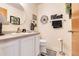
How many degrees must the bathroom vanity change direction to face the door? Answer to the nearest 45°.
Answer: approximately 45° to its left

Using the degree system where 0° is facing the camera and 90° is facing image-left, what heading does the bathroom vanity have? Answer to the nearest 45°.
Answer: approximately 315°

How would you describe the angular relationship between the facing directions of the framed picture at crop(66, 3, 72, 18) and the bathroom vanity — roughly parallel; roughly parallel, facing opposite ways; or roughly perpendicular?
roughly perpendicular

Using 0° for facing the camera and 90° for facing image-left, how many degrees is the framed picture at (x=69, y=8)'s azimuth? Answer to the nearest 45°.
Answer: approximately 45°

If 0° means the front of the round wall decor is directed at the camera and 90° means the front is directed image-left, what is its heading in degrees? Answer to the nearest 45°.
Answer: approximately 0°

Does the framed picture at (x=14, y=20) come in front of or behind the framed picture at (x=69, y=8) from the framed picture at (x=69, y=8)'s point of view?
in front
